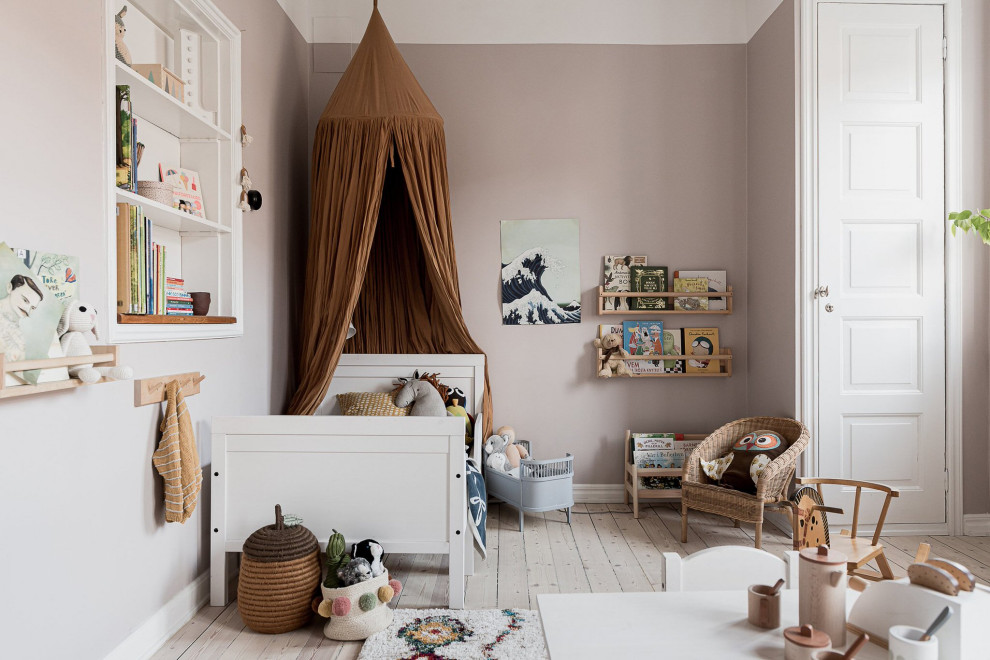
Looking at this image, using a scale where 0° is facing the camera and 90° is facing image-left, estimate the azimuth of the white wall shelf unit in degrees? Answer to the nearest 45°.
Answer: approximately 315°

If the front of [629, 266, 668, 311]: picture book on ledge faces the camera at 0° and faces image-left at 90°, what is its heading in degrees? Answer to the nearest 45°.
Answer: approximately 0°

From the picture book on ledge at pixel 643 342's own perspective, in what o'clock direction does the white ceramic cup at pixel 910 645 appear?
The white ceramic cup is roughly at 12 o'clock from the picture book on ledge.

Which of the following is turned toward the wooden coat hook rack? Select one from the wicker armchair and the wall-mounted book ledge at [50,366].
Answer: the wicker armchair

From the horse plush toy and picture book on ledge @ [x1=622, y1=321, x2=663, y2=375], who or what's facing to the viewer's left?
the horse plush toy

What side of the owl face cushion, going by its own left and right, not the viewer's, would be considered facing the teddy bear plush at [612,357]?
right

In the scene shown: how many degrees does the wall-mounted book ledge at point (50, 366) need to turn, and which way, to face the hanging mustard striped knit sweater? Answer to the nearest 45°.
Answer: approximately 90° to its left

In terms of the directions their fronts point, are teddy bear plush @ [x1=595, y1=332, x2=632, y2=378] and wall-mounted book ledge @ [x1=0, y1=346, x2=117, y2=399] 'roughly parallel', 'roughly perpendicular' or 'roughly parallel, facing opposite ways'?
roughly perpendicular
